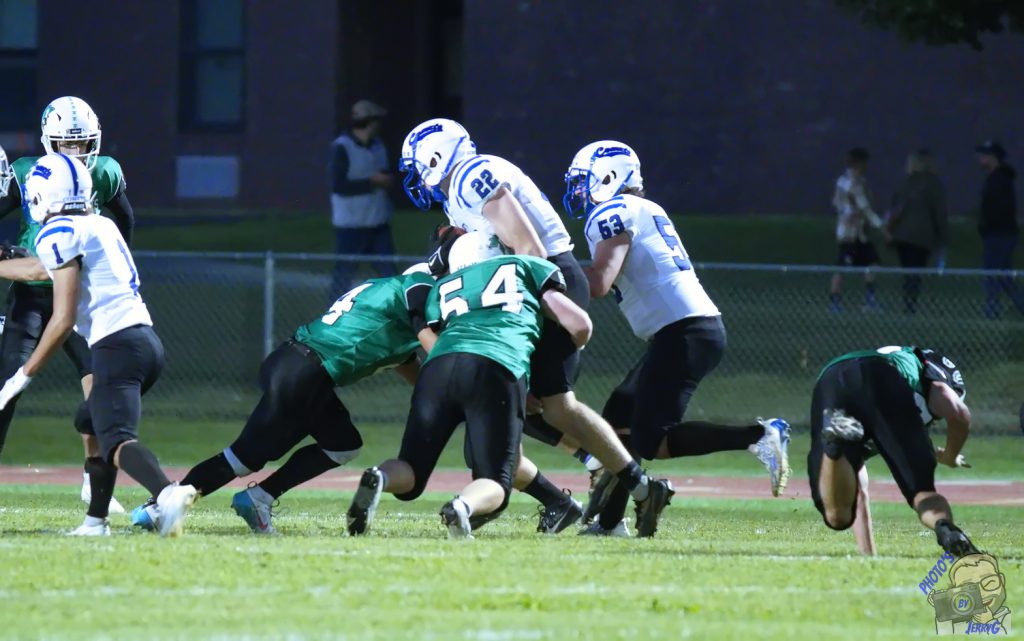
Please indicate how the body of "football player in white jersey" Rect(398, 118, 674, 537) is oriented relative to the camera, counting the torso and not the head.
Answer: to the viewer's left

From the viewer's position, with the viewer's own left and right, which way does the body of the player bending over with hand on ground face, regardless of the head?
facing away from the viewer and to the right of the viewer

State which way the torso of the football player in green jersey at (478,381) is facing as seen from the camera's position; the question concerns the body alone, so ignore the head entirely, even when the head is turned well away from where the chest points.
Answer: away from the camera

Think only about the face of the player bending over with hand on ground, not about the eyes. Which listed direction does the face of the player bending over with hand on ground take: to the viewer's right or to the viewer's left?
to the viewer's right

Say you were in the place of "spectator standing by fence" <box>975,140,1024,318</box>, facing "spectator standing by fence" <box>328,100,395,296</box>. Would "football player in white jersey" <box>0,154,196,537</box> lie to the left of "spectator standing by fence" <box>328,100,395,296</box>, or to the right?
left

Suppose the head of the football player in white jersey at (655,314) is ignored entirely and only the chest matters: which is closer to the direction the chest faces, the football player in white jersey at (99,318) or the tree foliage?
the football player in white jersey

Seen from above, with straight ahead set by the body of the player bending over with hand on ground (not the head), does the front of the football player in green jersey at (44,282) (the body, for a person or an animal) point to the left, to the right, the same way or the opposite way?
to the right

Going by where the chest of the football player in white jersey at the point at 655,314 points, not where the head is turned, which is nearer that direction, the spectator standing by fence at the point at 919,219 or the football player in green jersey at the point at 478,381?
the football player in green jersey

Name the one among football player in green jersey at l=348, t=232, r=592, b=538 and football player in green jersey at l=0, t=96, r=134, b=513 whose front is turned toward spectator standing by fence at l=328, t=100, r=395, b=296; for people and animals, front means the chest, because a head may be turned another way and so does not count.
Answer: football player in green jersey at l=348, t=232, r=592, b=538

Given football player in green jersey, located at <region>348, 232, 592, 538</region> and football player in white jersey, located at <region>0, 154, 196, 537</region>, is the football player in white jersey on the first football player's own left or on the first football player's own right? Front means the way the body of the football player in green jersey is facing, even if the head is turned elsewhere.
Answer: on the first football player's own left
